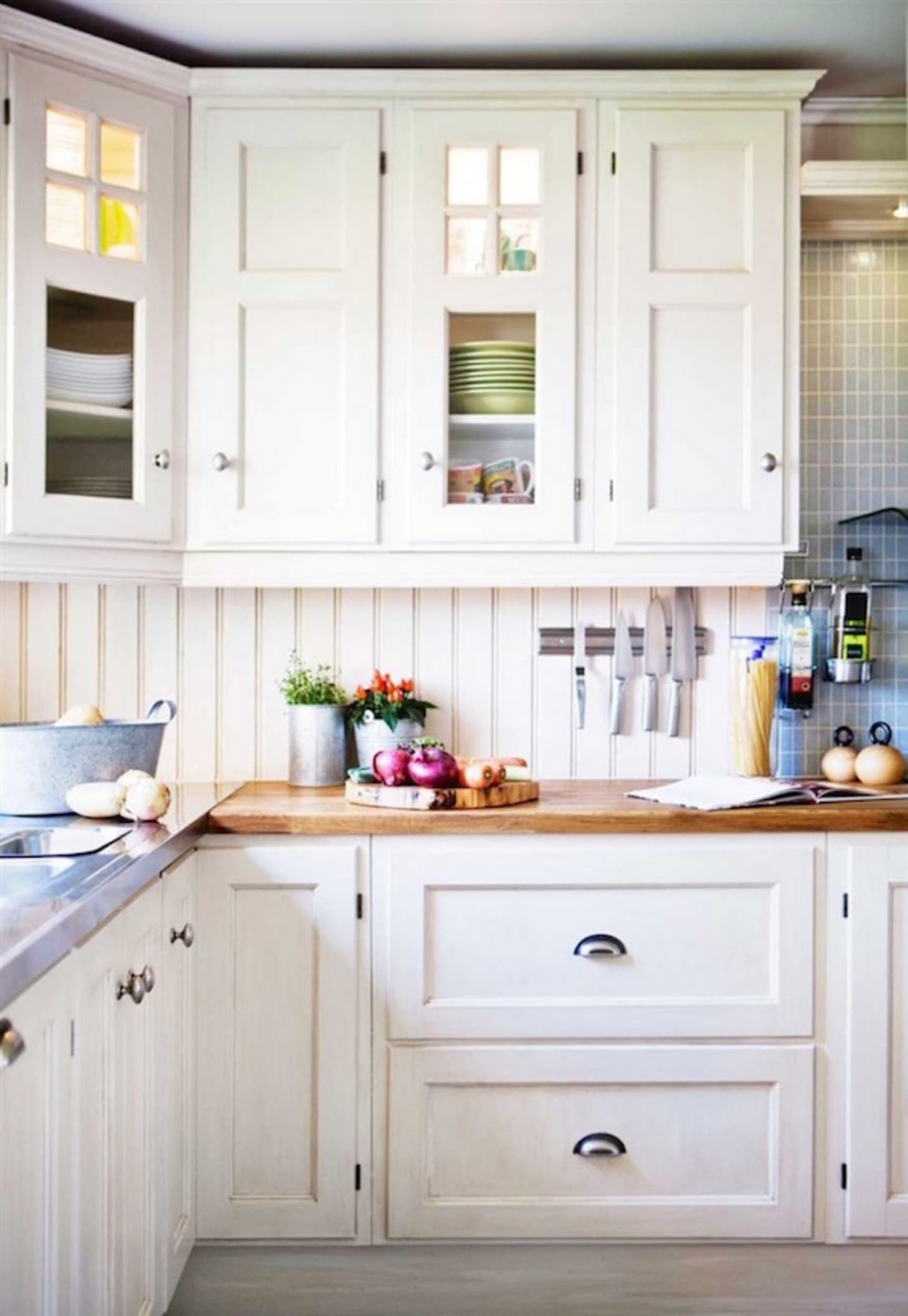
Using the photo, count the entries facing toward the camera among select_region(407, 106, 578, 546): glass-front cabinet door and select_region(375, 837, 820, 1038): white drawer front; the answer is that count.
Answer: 2

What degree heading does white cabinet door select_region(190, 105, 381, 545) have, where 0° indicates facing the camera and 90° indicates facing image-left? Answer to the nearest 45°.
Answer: approximately 0°

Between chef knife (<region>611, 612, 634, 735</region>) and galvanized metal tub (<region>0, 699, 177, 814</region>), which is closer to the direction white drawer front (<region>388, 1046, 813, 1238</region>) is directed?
the galvanized metal tub
